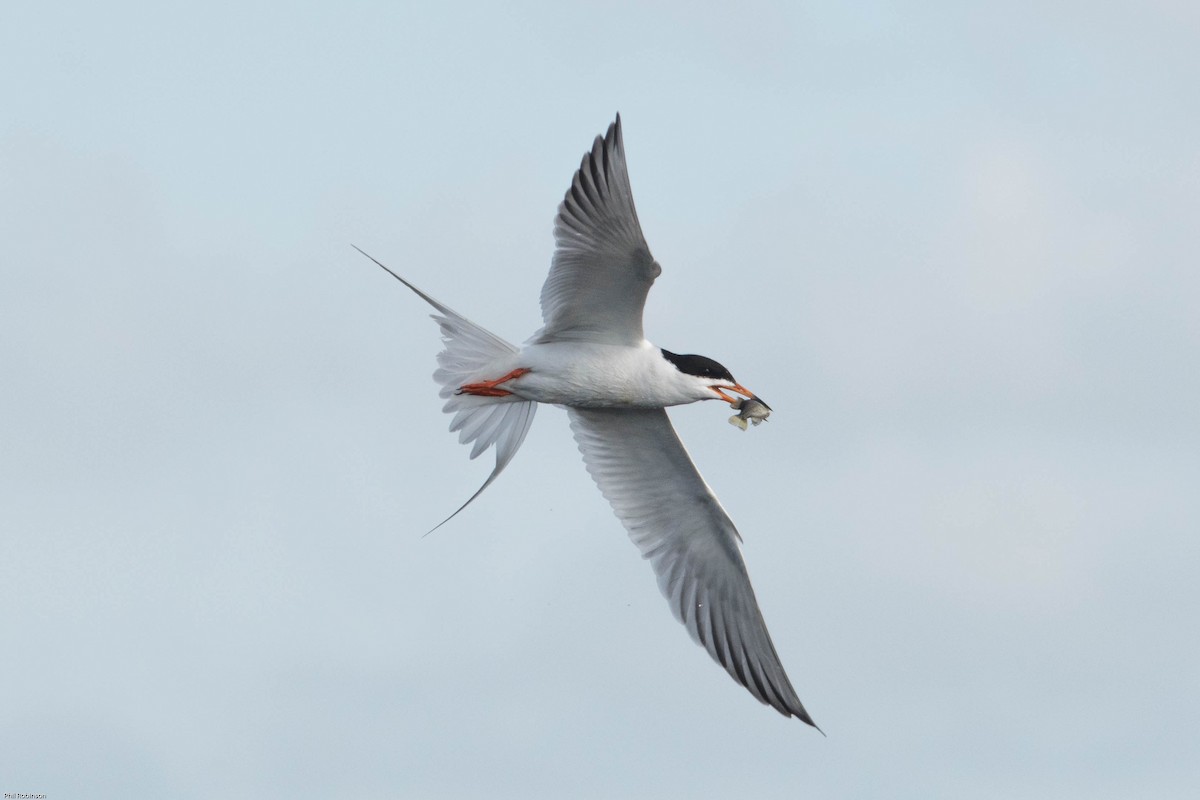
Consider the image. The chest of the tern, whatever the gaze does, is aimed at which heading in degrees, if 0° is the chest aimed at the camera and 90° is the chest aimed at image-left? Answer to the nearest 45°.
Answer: approximately 270°
